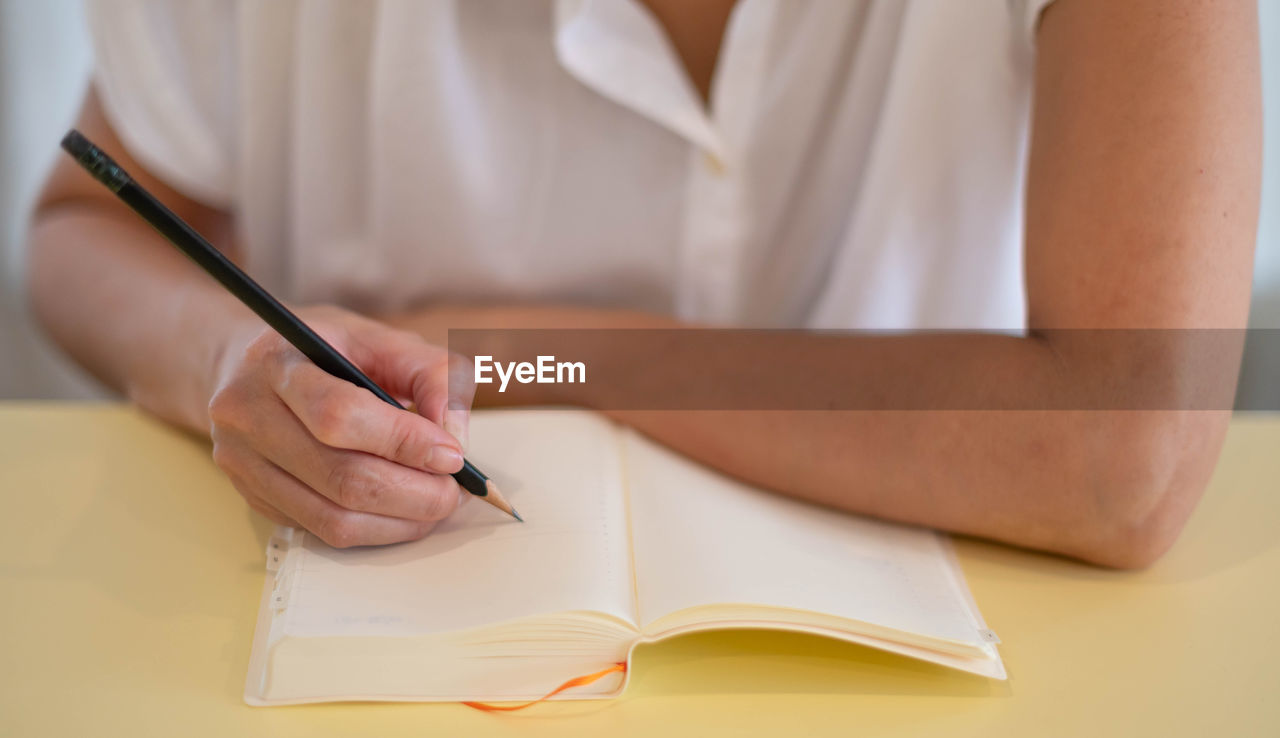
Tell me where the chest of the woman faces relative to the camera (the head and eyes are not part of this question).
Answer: toward the camera
